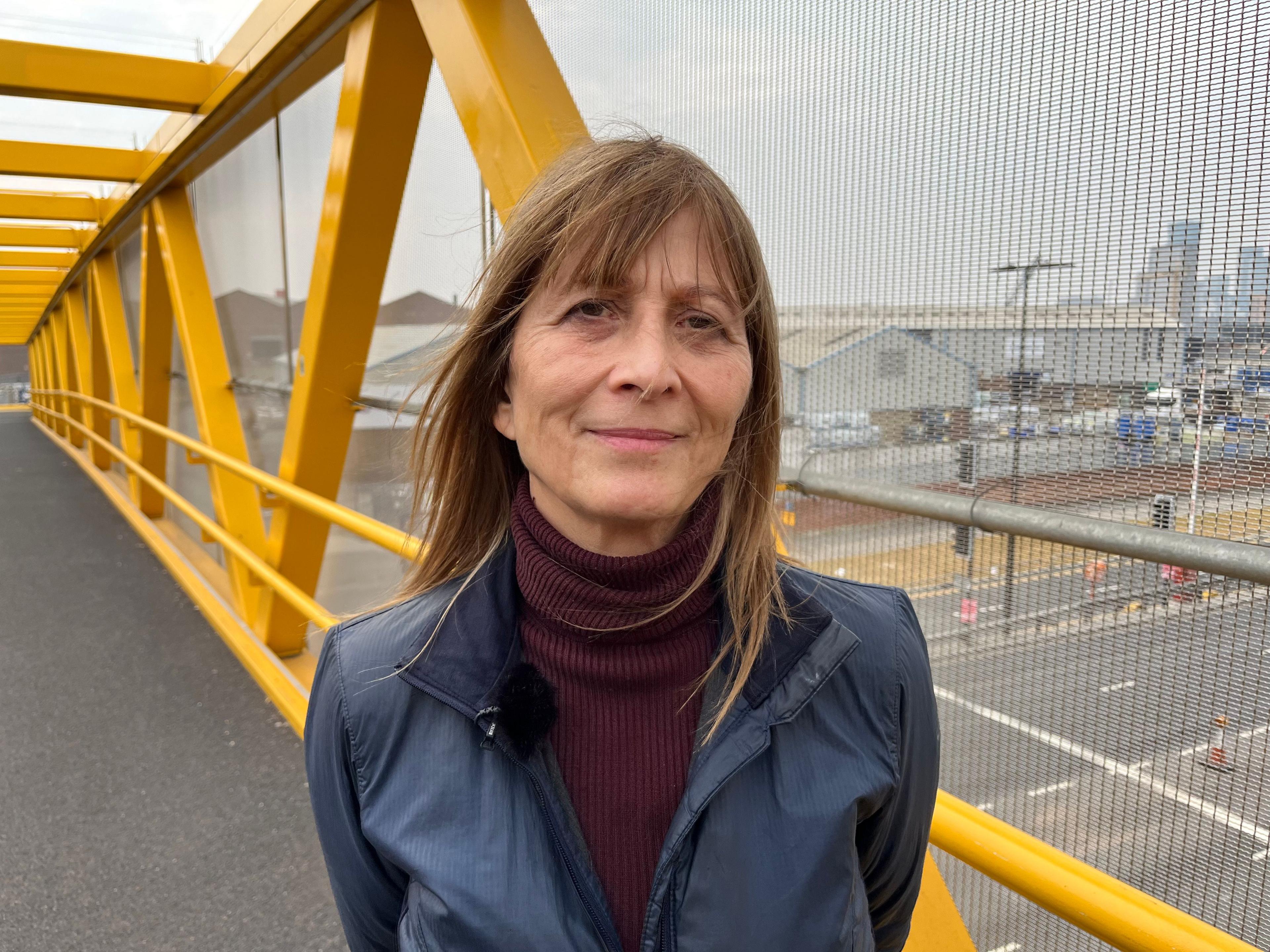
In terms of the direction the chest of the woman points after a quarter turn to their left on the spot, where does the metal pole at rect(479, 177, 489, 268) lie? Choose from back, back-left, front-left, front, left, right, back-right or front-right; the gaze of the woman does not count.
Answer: left

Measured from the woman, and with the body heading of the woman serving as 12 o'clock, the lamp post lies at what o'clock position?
The lamp post is roughly at 8 o'clock from the woman.

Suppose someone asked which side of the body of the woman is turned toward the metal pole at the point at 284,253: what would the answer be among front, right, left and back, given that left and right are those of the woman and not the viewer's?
back

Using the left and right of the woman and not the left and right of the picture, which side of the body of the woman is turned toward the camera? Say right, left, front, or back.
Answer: front

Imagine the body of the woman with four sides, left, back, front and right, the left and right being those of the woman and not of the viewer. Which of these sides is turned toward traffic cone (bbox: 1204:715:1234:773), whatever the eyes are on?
back
